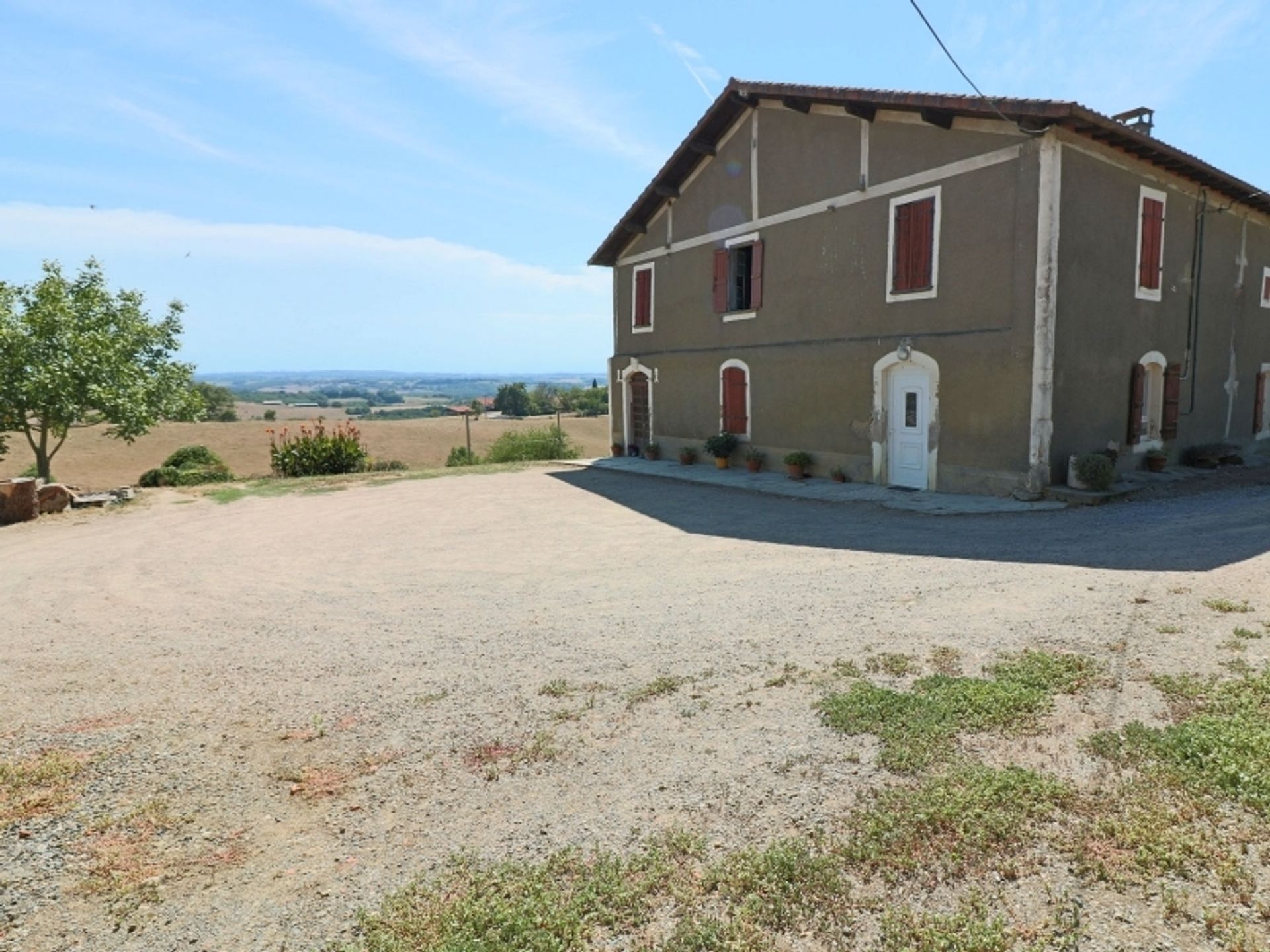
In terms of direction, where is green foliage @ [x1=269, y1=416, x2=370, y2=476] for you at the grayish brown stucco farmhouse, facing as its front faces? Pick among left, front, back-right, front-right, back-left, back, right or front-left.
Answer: front-right

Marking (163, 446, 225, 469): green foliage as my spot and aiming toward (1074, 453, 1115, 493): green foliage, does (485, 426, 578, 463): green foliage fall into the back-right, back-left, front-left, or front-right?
front-left

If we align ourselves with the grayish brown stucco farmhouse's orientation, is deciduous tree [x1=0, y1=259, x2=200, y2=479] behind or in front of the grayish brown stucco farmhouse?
in front

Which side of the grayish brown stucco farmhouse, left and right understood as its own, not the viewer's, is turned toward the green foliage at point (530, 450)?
right

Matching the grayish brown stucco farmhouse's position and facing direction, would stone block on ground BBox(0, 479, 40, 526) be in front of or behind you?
in front

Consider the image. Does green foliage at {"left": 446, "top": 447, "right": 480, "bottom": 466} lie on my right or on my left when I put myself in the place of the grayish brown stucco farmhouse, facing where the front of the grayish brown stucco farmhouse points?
on my right

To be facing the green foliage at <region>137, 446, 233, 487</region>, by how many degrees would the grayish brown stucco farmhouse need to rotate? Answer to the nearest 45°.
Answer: approximately 45° to its right

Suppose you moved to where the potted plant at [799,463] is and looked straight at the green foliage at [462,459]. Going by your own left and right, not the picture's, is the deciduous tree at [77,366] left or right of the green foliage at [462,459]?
left

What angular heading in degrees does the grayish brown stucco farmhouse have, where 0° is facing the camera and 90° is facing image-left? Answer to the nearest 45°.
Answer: approximately 45°
